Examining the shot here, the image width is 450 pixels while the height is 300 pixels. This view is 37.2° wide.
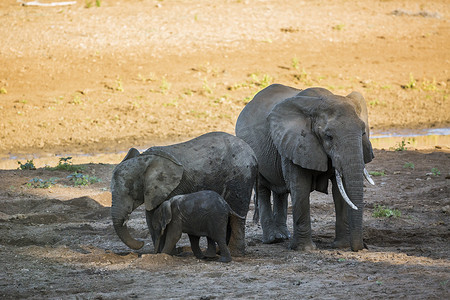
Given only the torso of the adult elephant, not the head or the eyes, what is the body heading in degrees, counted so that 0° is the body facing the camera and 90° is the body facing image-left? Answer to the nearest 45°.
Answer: approximately 315°

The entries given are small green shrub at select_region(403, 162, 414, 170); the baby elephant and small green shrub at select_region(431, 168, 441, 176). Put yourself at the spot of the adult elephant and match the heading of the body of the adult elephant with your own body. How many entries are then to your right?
1

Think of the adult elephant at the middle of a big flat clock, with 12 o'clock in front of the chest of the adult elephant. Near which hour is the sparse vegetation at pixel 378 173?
The sparse vegetation is roughly at 8 o'clock from the adult elephant.

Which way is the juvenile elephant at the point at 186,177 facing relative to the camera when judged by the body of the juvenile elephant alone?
to the viewer's left

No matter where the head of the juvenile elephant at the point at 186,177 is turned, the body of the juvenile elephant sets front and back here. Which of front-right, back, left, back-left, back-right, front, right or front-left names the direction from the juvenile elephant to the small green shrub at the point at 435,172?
back-right

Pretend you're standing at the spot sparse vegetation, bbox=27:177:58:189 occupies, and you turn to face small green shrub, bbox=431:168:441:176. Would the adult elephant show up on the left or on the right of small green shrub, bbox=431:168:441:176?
right

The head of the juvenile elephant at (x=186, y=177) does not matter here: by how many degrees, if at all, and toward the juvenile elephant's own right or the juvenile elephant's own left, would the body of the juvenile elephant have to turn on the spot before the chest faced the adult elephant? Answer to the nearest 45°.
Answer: approximately 180°

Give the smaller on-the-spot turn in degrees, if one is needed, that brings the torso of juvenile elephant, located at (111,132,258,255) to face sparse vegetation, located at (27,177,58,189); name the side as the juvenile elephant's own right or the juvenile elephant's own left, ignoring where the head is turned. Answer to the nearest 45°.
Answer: approximately 45° to the juvenile elephant's own right

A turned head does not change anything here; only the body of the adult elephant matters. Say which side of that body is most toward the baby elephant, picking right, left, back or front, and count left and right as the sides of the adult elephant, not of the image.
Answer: right

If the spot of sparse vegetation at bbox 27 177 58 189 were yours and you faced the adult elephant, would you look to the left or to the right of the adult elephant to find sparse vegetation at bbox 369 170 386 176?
left

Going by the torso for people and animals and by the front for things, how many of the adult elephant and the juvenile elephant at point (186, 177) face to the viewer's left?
1

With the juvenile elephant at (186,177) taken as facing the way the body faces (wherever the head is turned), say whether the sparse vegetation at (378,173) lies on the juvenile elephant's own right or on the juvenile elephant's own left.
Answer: on the juvenile elephant's own right

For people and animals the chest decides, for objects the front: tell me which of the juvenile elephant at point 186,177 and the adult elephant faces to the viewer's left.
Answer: the juvenile elephant
